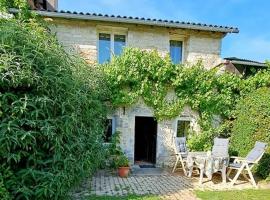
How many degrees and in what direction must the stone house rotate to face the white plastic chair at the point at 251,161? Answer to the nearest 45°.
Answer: approximately 45° to its left

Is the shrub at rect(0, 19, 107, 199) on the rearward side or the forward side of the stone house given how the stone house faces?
on the forward side

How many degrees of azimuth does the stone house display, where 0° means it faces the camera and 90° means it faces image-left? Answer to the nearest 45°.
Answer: approximately 0°

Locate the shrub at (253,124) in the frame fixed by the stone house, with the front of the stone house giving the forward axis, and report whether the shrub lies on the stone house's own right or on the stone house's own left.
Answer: on the stone house's own left
